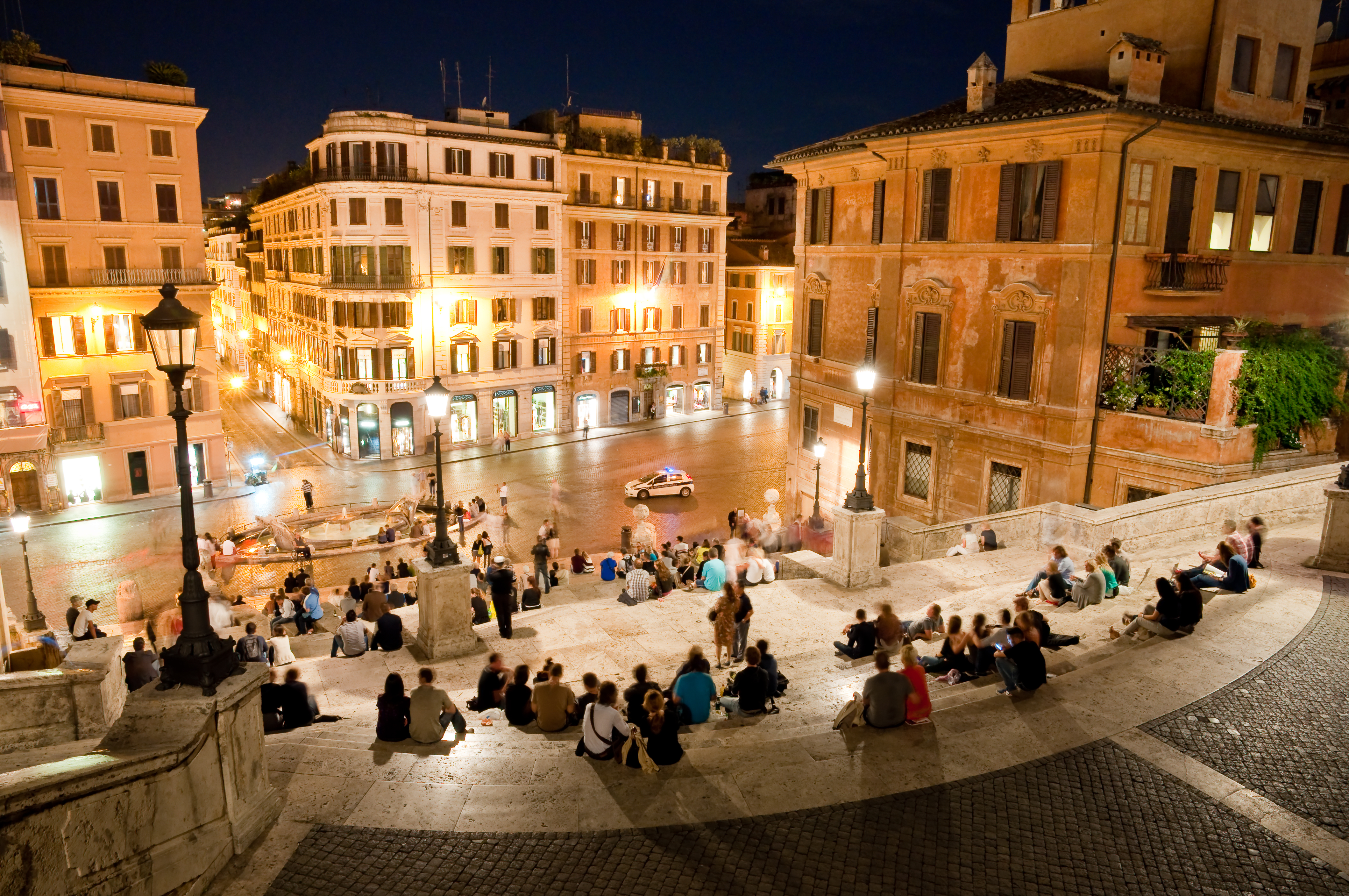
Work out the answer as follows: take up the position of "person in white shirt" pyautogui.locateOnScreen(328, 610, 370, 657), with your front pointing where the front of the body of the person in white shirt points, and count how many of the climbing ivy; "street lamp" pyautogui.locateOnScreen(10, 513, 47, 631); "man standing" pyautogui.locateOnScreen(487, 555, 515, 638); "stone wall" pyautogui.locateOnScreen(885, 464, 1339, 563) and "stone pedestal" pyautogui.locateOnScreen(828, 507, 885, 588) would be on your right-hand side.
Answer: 4

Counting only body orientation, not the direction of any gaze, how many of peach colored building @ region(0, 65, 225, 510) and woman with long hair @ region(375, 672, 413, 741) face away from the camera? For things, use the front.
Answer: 1

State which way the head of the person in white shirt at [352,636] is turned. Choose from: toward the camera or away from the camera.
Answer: away from the camera

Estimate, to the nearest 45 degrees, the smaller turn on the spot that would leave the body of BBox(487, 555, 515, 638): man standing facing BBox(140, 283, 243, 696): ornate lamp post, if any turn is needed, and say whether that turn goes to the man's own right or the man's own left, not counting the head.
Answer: approximately 135° to the man's own left

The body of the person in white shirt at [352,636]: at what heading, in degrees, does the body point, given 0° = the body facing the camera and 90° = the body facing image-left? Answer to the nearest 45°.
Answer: approximately 180°

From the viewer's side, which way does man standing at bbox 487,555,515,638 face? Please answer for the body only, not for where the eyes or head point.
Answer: away from the camera

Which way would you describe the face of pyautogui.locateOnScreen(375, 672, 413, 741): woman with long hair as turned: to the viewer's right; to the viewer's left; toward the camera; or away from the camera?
away from the camera

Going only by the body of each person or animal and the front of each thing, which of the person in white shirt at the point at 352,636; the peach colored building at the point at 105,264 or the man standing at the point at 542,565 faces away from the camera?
the person in white shirt

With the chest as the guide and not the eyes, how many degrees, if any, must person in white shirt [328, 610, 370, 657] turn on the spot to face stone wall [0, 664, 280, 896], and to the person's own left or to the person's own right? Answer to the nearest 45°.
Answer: approximately 180°

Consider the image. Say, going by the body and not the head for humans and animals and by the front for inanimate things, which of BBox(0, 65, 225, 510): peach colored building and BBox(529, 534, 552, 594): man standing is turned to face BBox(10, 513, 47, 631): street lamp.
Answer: the peach colored building
